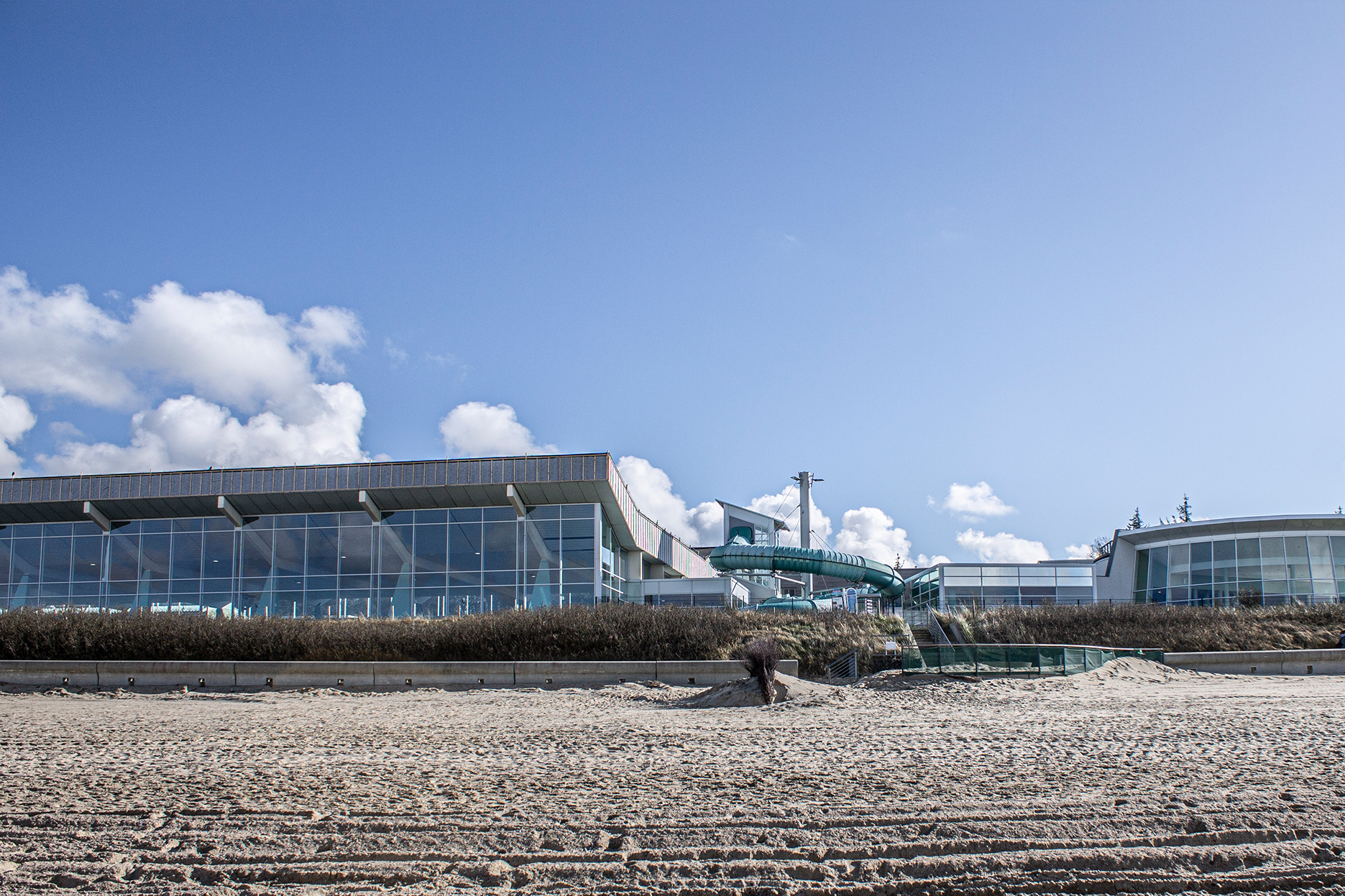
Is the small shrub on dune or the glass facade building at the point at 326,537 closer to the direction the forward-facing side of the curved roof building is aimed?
the small shrub on dune

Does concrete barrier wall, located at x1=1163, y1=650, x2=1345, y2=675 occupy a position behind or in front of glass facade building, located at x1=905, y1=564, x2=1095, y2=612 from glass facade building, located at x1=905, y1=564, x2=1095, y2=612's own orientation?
in front

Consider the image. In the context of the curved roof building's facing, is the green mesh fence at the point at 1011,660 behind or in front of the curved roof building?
in front

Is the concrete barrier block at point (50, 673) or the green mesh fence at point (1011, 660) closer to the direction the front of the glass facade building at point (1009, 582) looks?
the green mesh fence

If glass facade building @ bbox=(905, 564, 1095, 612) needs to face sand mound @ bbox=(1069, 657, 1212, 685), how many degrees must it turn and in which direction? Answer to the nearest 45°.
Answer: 0° — it already faces it

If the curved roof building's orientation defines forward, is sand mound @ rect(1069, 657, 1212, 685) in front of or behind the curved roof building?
in front

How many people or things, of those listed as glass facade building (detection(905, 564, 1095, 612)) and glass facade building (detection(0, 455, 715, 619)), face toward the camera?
2

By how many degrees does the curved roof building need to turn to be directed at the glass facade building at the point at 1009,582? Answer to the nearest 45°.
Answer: approximately 90° to its right
